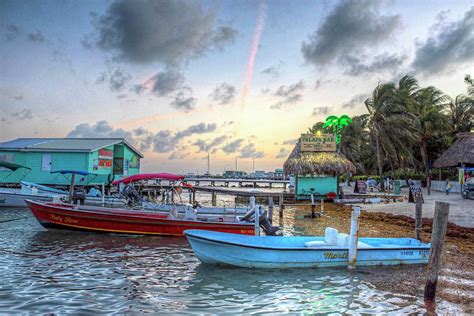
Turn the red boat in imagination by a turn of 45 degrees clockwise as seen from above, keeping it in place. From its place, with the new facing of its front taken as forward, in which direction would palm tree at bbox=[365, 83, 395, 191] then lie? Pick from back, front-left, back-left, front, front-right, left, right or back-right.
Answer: right

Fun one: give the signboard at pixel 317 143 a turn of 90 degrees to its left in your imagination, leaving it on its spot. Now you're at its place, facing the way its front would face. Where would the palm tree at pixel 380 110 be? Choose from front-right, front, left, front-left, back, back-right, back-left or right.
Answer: front-left

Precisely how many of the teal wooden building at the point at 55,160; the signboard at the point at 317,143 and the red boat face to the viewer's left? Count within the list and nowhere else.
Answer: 1

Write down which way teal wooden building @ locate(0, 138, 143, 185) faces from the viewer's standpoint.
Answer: facing the viewer and to the right of the viewer

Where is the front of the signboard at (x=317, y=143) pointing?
toward the camera

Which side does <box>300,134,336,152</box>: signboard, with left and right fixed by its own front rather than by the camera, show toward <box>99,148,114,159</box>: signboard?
right

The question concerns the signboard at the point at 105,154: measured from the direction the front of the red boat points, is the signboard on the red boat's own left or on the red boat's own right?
on the red boat's own right

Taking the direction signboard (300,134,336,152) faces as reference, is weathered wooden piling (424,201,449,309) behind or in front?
in front

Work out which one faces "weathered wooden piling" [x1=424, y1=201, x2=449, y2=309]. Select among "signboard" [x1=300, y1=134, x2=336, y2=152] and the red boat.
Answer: the signboard

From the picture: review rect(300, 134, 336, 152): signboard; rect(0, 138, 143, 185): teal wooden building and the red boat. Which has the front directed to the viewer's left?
the red boat

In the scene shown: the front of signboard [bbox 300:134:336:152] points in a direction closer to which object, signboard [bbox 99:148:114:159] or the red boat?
the red boat

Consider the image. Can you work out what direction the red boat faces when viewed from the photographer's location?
facing to the left of the viewer

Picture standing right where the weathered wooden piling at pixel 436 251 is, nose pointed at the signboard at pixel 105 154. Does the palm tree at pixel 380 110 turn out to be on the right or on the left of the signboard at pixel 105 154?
right

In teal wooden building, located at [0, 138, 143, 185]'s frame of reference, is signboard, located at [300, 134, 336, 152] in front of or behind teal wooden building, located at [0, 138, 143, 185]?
in front

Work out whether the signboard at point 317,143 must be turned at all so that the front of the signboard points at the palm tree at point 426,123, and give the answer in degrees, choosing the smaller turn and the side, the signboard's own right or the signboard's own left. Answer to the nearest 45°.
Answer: approximately 135° to the signboard's own left
